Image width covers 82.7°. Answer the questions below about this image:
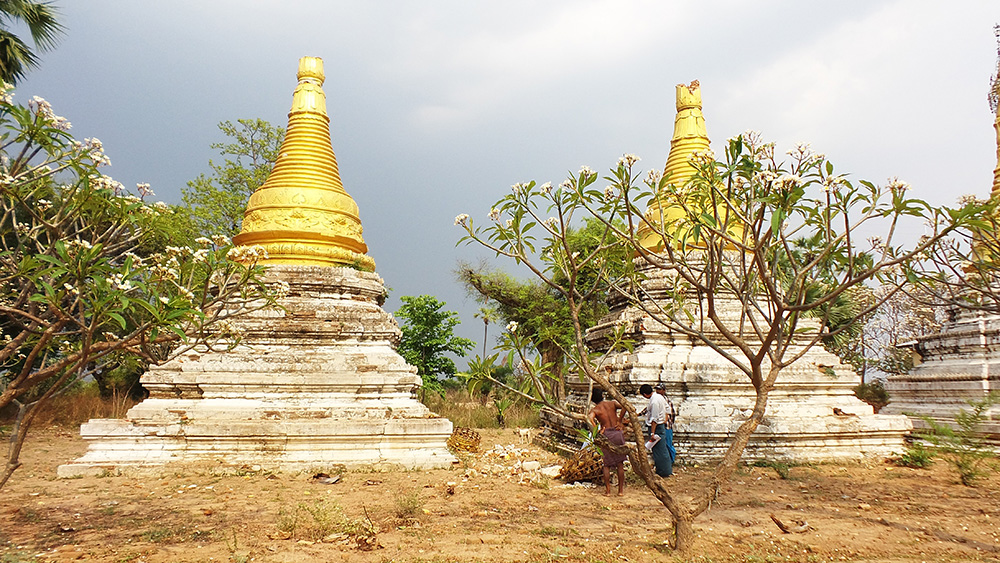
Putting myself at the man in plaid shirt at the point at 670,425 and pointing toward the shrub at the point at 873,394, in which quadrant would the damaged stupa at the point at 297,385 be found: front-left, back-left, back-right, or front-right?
back-left

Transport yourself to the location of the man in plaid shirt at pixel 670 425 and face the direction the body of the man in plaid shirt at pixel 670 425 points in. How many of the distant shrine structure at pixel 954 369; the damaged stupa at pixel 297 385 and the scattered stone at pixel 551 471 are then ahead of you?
2

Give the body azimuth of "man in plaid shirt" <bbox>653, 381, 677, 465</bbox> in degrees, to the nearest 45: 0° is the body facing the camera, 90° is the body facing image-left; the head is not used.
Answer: approximately 90°

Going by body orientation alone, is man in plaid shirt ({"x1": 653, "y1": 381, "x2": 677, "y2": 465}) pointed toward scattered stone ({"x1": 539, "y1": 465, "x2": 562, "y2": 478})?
yes

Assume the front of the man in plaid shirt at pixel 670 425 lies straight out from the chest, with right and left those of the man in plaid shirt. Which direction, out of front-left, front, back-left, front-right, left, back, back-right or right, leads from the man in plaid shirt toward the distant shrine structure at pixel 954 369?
back-right

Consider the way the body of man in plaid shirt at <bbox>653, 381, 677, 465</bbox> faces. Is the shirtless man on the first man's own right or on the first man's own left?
on the first man's own left

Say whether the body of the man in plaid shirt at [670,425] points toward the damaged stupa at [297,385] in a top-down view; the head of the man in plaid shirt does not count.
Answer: yes

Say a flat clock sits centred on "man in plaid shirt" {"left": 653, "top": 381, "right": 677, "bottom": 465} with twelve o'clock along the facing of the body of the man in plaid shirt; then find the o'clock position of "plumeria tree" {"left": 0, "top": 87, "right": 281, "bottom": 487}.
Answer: The plumeria tree is roughly at 10 o'clock from the man in plaid shirt.

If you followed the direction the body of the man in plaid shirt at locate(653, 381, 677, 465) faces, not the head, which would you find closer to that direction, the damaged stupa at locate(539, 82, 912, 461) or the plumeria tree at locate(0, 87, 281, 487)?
the plumeria tree

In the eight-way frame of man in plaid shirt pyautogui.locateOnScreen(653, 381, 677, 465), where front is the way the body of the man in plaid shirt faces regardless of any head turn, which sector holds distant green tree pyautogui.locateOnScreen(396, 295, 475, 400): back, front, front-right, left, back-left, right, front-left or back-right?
front-right

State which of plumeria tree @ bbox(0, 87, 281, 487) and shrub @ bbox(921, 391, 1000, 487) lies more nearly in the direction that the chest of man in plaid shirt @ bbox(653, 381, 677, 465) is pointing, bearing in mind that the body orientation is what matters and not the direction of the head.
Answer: the plumeria tree

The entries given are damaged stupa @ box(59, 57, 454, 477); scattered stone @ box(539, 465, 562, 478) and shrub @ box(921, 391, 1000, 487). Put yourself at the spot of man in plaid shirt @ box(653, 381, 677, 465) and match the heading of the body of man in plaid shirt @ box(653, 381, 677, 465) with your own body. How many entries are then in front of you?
2

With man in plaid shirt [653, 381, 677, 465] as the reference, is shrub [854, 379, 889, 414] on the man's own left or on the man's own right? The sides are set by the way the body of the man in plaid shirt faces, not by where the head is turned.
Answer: on the man's own right

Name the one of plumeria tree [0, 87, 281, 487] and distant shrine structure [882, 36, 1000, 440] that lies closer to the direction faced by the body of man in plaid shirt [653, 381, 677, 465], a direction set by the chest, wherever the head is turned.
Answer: the plumeria tree

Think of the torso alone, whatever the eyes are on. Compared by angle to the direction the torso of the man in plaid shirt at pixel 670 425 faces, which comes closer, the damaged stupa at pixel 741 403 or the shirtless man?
the shirtless man
